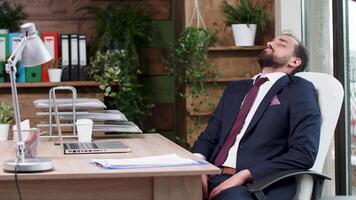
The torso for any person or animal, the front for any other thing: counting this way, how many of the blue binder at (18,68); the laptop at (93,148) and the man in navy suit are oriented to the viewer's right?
1

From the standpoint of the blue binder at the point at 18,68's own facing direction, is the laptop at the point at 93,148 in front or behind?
in front

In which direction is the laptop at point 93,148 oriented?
to the viewer's right

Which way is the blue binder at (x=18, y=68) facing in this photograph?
toward the camera

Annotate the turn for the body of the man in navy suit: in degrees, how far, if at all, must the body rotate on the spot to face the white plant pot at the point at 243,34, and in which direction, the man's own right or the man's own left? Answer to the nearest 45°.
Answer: approximately 135° to the man's own right

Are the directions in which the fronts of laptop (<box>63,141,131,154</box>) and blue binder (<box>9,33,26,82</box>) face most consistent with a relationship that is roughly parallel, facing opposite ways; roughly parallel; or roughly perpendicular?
roughly perpendicular

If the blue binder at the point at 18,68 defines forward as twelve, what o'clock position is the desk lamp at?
The desk lamp is roughly at 12 o'clock from the blue binder.

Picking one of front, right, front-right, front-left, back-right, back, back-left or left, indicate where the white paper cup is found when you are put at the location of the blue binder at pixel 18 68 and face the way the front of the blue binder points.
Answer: front

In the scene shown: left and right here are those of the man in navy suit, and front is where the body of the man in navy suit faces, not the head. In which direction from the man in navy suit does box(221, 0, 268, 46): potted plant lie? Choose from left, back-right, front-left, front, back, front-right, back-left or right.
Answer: back-right
